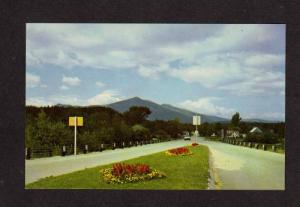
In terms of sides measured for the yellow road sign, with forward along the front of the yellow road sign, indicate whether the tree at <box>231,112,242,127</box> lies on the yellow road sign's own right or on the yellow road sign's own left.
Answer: on the yellow road sign's own left

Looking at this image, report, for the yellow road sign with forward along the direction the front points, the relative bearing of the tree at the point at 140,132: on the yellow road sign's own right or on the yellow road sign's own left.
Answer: on the yellow road sign's own left

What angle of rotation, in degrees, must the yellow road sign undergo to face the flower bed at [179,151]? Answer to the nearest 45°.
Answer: approximately 90° to its left

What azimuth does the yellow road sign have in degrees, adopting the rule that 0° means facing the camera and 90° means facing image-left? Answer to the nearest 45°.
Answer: approximately 0°

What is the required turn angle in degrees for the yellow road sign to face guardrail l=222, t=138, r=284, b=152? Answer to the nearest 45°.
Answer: approximately 90° to its left
